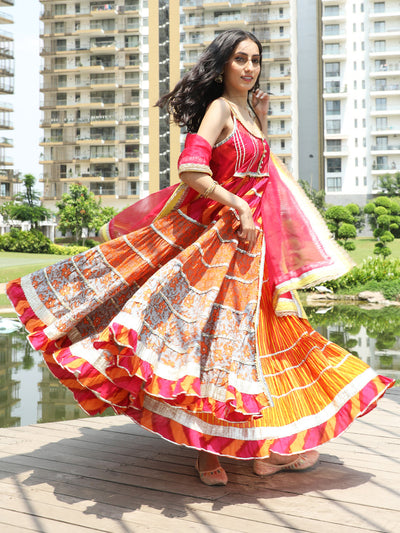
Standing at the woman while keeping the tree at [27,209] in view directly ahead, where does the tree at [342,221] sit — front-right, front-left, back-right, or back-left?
front-right

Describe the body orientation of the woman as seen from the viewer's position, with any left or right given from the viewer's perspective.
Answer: facing the viewer and to the right of the viewer

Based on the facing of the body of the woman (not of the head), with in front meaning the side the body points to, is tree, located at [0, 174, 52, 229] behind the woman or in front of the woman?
behind

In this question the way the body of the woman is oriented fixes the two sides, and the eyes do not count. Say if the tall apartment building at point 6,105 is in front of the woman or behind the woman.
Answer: behind

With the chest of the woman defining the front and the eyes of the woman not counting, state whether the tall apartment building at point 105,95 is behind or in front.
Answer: behind

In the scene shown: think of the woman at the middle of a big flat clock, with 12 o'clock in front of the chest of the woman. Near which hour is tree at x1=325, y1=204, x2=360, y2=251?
The tree is roughly at 8 o'clock from the woman.

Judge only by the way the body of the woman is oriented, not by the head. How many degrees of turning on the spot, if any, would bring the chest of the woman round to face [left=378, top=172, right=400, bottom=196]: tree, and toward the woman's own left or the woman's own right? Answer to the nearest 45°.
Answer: approximately 135° to the woman's own left

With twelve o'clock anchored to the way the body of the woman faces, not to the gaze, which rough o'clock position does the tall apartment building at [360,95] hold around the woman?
The tall apartment building is roughly at 8 o'clock from the woman.
